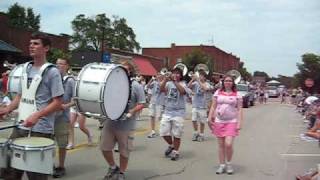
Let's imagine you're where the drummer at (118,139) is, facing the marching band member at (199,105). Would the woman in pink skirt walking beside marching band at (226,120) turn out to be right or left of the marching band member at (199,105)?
right

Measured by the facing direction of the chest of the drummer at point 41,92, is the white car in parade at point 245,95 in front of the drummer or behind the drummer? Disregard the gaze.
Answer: behind

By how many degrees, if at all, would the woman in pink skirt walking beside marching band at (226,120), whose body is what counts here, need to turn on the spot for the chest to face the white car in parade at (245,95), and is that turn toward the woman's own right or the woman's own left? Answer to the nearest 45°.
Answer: approximately 180°

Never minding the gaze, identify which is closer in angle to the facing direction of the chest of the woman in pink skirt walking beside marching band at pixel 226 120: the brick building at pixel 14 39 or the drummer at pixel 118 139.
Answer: the drummer

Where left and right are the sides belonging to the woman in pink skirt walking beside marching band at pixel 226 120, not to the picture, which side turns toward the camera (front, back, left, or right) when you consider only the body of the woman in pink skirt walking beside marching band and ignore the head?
front

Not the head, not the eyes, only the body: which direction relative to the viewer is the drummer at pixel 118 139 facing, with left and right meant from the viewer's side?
facing the viewer and to the left of the viewer

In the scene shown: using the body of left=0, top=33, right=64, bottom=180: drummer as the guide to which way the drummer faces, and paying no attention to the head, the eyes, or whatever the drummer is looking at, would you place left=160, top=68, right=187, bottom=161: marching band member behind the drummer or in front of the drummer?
behind

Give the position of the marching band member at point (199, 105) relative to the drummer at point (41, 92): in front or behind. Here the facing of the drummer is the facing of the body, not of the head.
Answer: behind
